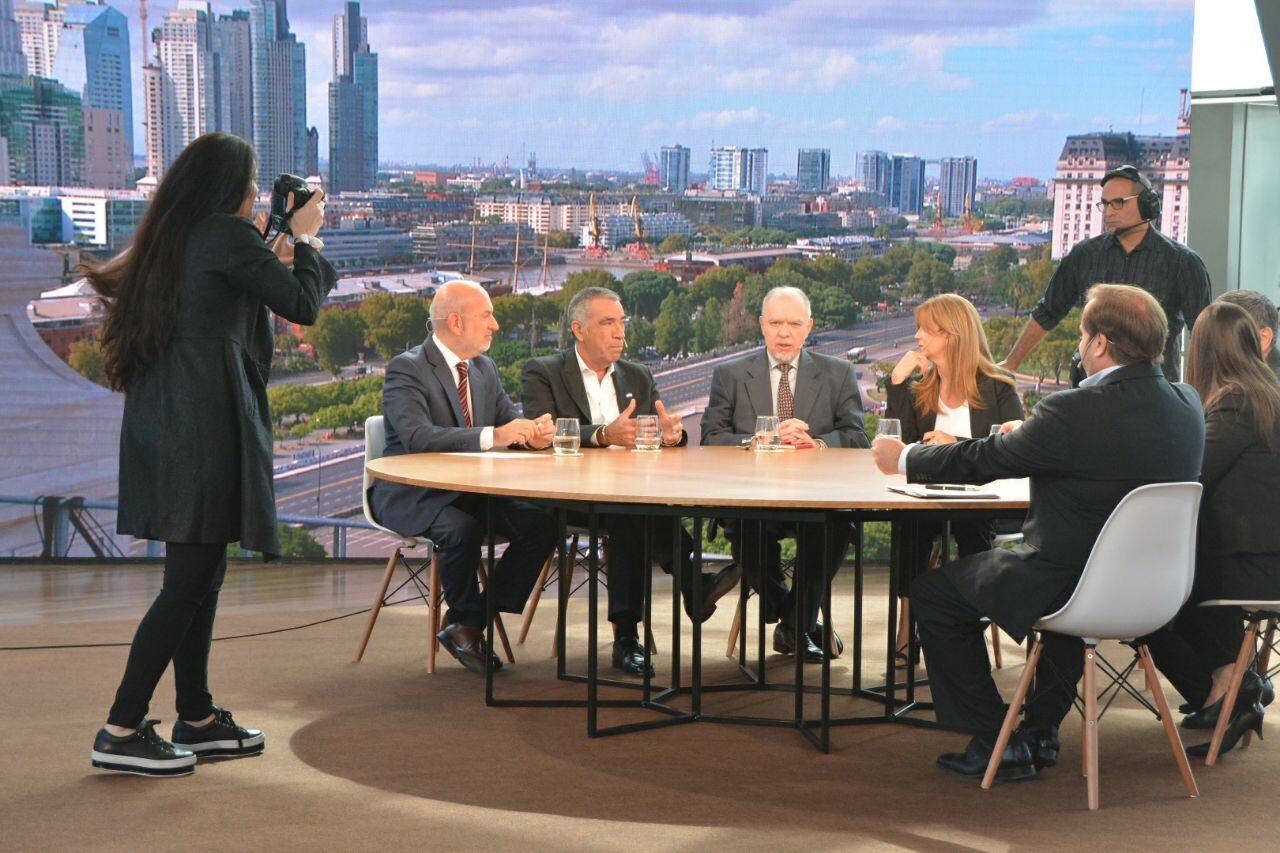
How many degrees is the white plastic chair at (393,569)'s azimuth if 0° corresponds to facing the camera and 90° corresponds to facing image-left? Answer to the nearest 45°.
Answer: approximately 270°

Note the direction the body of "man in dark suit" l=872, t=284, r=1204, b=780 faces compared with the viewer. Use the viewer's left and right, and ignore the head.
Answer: facing away from the viewer and to the left of the viewer

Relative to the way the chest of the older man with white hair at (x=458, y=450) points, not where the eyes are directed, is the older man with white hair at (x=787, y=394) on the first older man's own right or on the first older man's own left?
on the first older man's own left

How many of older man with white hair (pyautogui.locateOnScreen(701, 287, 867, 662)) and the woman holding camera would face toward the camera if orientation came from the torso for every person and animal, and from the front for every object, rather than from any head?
1

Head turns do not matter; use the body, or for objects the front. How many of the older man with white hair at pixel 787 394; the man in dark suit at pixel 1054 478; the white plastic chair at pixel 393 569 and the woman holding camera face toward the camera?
1

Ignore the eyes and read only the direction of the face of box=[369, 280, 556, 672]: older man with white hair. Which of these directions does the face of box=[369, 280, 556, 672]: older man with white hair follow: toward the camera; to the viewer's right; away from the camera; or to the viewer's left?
to the viewer's right

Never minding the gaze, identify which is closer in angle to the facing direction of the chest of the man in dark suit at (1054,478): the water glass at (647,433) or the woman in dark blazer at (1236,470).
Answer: the water glass

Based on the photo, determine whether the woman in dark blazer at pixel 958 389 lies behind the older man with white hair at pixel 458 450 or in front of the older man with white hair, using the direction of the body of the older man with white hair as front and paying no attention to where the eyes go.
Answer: in front

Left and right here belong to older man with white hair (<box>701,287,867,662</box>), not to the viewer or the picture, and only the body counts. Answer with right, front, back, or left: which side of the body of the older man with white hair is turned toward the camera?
front

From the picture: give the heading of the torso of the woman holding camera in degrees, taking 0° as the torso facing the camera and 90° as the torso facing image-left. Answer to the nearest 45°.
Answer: approximately 225°

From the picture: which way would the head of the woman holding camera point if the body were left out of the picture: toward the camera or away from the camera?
away from the camera

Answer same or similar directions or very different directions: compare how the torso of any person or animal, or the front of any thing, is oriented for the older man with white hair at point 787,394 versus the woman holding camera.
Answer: very different directions

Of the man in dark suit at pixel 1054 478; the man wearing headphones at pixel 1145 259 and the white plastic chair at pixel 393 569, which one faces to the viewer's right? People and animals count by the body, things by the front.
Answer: the white plastic chair

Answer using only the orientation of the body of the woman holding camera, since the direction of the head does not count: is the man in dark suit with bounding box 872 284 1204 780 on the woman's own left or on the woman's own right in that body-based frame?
on the woman's own right
